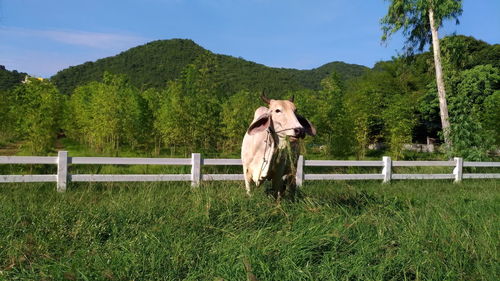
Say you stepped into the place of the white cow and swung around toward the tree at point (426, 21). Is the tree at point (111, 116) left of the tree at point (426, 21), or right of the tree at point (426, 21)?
left

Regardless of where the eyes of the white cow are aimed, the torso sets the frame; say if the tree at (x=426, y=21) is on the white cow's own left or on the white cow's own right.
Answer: on the white cow's own left

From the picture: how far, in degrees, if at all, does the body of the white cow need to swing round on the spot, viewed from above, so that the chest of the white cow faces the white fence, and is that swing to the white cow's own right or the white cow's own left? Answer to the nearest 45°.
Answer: approximately 180°

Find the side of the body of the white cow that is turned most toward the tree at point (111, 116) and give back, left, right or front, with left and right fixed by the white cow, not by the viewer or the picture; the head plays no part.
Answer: back

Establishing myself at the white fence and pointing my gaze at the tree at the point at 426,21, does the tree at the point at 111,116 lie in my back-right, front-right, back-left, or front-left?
front-left

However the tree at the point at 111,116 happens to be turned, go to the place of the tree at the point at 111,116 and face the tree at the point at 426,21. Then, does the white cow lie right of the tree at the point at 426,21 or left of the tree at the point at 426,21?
right
